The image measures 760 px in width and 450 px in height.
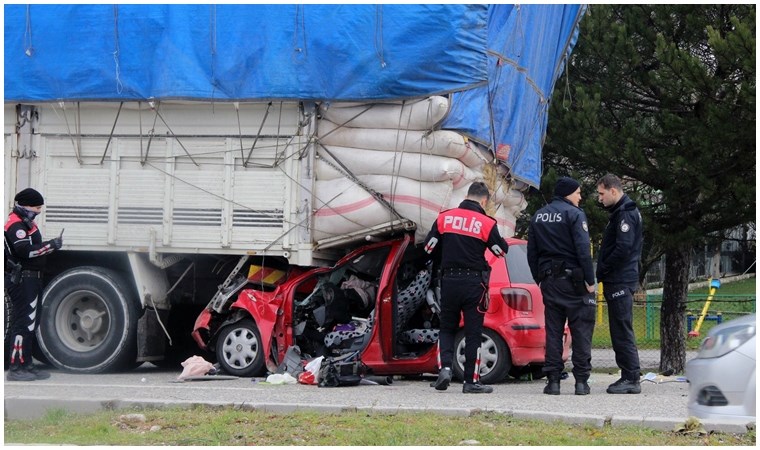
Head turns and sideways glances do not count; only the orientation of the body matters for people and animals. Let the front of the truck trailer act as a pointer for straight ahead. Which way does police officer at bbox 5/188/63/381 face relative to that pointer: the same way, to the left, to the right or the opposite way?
the opposite way

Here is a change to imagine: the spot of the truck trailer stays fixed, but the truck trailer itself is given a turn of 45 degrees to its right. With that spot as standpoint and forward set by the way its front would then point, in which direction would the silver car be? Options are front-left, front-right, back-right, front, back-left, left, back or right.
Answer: back

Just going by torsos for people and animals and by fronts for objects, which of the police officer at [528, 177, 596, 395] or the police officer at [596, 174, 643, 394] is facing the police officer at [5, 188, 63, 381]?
the police officer at [596, 174, 643, 394]

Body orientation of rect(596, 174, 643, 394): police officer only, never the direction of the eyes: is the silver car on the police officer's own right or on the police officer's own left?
on the police officer's own left

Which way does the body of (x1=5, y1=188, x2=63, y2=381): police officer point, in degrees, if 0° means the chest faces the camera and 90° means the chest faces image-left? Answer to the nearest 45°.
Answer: approximately 270°

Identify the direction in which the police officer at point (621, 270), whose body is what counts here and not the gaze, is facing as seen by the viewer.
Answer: to the viewer's left

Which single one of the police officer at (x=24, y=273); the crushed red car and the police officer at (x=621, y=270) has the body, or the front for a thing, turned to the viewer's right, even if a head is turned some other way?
the police officer at (x=24, y=273)

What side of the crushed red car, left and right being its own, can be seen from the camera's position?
left

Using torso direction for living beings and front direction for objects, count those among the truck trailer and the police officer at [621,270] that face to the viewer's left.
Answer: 2

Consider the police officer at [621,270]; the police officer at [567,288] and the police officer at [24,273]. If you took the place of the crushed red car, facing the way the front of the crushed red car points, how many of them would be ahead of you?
1

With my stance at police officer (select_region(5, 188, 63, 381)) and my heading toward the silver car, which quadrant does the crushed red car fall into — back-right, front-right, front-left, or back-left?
front-left

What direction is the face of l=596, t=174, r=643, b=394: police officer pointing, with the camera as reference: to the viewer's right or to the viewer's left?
to the viewer's left

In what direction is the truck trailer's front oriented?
to the viewer's left
